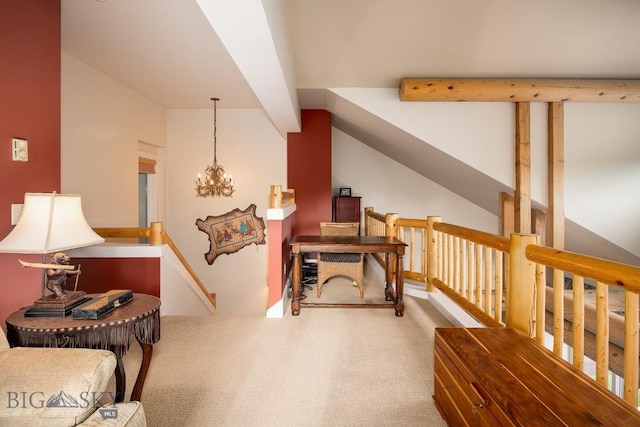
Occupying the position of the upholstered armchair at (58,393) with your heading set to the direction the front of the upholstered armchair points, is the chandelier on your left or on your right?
on your left

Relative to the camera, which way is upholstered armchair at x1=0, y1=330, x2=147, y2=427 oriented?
to the viewer's right

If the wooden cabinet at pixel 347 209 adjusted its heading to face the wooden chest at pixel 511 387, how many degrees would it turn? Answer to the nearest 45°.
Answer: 0° — it already faces it

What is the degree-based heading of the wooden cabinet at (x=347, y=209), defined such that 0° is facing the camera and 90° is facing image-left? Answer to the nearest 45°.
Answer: approximately 0°

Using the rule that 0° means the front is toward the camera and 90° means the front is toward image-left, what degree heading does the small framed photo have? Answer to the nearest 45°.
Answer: approximately 0°

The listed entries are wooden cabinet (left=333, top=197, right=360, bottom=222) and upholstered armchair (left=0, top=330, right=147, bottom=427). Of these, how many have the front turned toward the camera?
1
